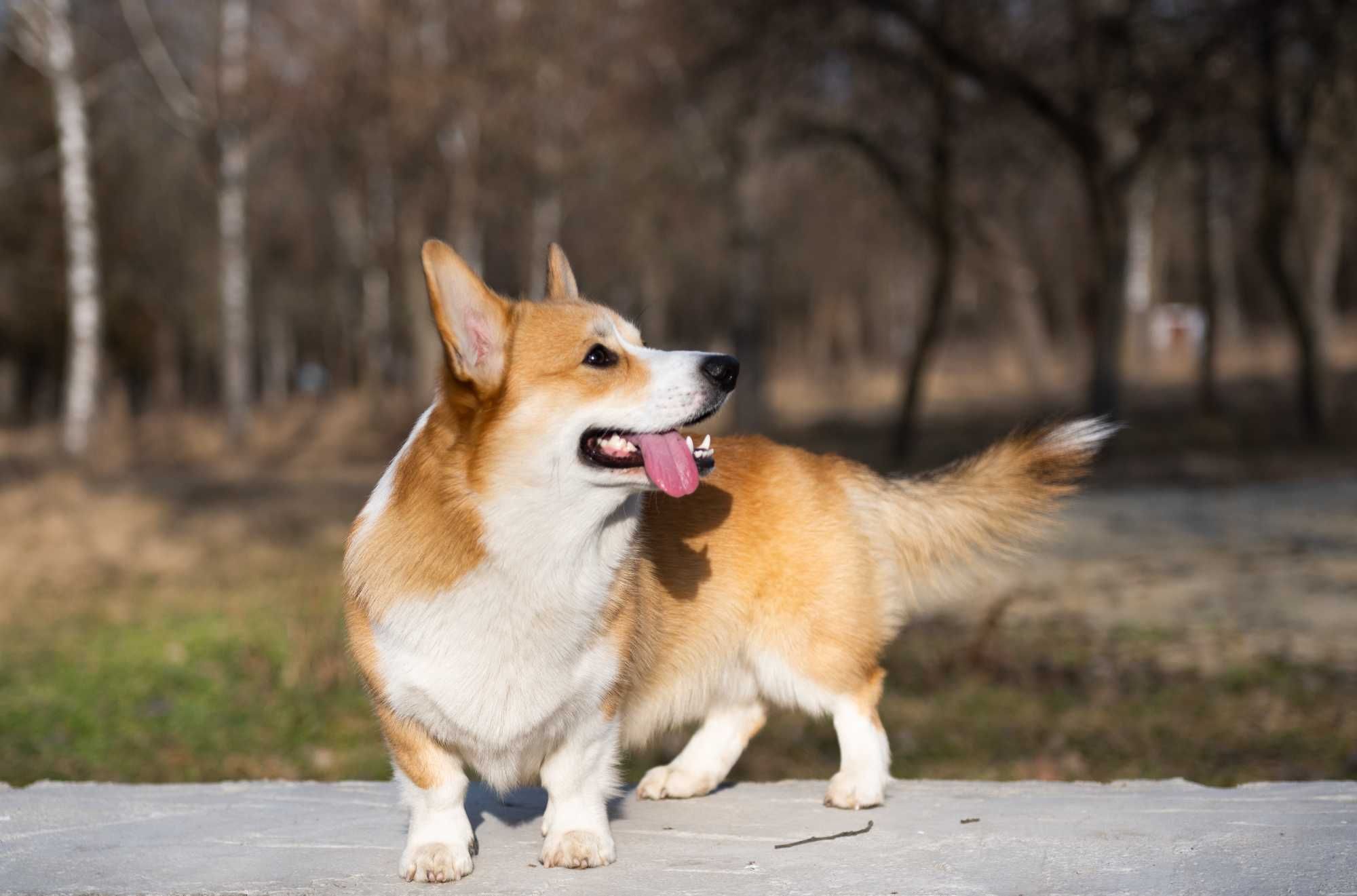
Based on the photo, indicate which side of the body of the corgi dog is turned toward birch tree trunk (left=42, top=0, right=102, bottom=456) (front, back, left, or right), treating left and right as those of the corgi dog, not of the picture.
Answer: right

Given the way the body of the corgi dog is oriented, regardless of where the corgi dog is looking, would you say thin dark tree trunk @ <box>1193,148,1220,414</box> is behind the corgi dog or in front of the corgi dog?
behind

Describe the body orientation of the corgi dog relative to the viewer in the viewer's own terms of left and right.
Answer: facing the viewer and to the left of the viewer

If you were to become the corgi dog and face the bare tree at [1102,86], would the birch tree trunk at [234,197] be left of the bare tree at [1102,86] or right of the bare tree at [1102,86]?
left

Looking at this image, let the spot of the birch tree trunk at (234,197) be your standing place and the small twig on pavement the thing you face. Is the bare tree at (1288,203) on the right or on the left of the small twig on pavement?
left

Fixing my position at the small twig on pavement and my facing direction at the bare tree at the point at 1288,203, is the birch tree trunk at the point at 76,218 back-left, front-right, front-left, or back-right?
front-left

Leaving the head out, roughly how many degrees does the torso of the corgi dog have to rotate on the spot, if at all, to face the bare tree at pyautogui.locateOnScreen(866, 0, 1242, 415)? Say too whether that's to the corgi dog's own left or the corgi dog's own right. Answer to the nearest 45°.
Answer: approximately 135° to the corgi dog's own right
